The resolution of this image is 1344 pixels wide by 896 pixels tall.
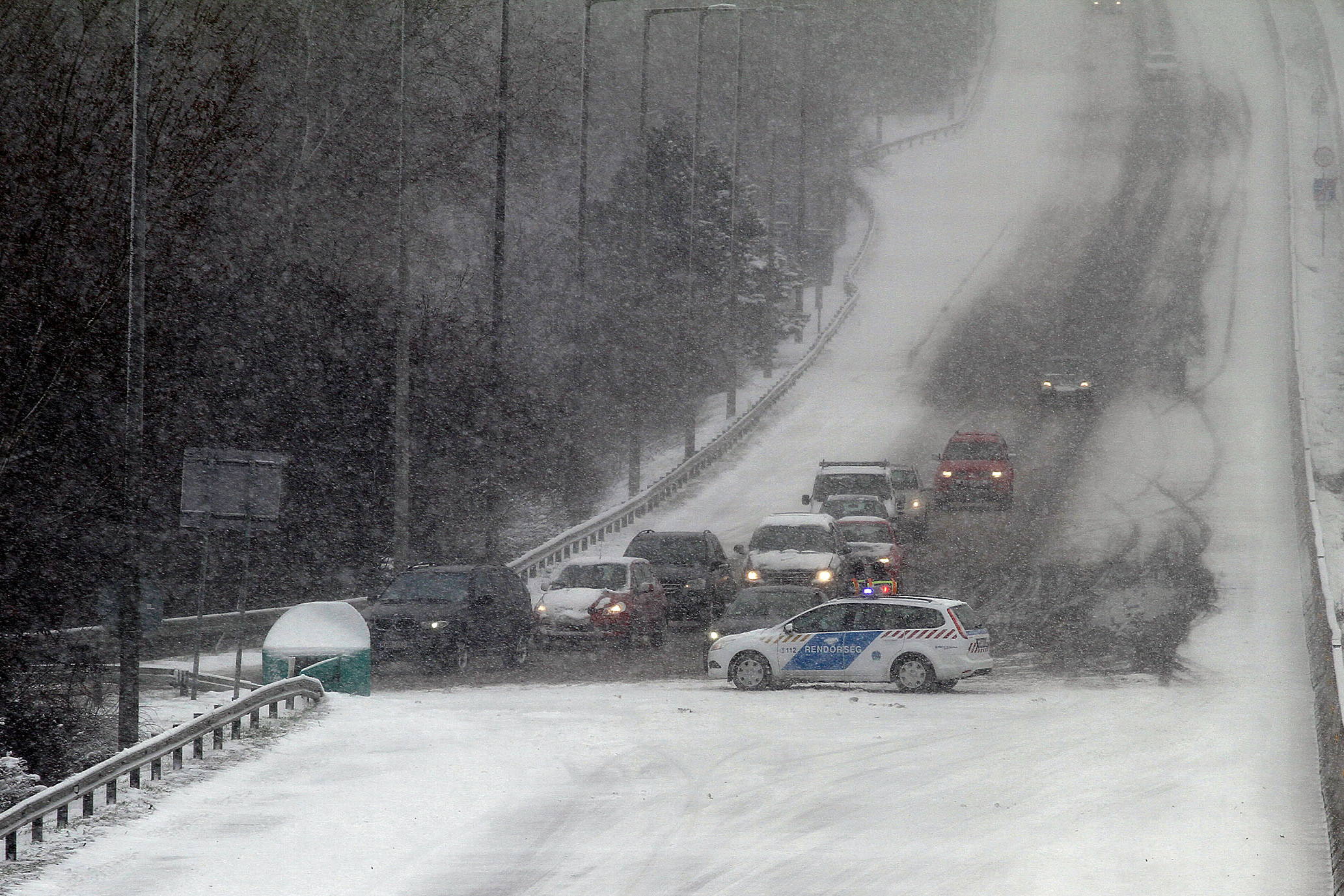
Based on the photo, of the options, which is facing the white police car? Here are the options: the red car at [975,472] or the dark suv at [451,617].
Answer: the red car

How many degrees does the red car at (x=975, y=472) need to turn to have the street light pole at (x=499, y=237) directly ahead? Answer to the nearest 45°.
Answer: approximately 45° to its right

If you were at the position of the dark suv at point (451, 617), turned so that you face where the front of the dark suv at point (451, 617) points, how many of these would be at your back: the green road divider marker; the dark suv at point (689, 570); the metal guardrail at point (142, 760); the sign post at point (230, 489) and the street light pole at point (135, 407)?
1

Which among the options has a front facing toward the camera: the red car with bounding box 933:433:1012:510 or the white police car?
the red car

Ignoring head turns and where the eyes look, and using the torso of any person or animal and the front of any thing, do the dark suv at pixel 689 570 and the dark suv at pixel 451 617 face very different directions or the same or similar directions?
same or similar directions

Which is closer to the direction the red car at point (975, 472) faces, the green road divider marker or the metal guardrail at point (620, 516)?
the green road divider marker

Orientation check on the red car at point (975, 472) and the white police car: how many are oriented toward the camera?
1

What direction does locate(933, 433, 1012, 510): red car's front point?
toward the camera

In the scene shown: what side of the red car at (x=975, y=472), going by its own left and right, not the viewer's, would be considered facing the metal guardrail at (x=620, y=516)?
right

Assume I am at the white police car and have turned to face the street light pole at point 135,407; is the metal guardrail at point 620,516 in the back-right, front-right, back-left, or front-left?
back-right

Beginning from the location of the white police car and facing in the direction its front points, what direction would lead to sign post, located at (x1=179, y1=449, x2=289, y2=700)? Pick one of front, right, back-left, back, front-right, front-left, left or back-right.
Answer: front-left

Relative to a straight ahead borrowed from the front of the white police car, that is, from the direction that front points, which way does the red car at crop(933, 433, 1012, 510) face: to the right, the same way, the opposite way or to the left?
to the left

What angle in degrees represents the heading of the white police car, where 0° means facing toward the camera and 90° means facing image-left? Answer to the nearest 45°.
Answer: approximately 90°

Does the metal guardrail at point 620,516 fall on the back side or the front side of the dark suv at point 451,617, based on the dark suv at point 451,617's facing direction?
on the back side

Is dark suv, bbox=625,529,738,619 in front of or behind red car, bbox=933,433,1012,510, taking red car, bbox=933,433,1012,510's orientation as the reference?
in front

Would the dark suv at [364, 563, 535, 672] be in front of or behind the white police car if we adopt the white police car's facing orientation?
in front
